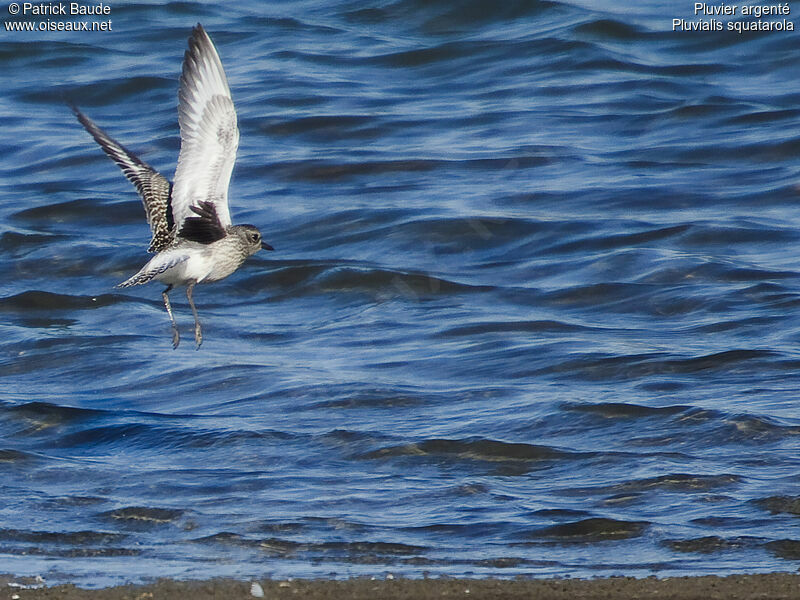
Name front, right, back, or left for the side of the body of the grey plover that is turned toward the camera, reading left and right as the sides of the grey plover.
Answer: right
